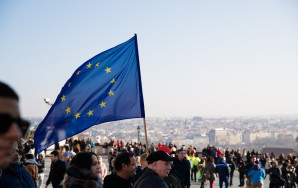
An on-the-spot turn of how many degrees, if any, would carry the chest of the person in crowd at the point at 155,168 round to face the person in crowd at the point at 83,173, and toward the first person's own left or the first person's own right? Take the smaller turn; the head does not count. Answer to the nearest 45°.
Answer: approximately 135° to the first person's own right

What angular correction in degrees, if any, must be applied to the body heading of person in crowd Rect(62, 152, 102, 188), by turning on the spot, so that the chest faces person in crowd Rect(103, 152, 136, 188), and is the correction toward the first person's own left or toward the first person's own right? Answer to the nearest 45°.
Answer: approximately 45° to the first person's own left

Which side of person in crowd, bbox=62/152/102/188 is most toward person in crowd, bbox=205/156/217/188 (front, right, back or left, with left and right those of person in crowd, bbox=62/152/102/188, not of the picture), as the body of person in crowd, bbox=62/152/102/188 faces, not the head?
left

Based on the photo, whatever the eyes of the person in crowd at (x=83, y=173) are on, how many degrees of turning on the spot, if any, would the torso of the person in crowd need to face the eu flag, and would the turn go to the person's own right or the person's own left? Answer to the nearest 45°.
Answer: approximately 90° to the person's own left

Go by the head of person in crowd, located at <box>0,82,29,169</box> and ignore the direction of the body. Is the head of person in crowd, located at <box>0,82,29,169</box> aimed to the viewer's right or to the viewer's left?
to the viewer's right

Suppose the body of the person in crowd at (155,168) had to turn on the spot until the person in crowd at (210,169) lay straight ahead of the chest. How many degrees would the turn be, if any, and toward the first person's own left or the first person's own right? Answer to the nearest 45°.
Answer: approximately 90° to the first person's own left

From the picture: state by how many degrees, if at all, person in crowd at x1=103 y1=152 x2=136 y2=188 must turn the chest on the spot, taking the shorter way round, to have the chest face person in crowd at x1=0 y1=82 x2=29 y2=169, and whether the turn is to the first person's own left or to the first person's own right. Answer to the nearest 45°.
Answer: approximately 90° to the first person's own right
